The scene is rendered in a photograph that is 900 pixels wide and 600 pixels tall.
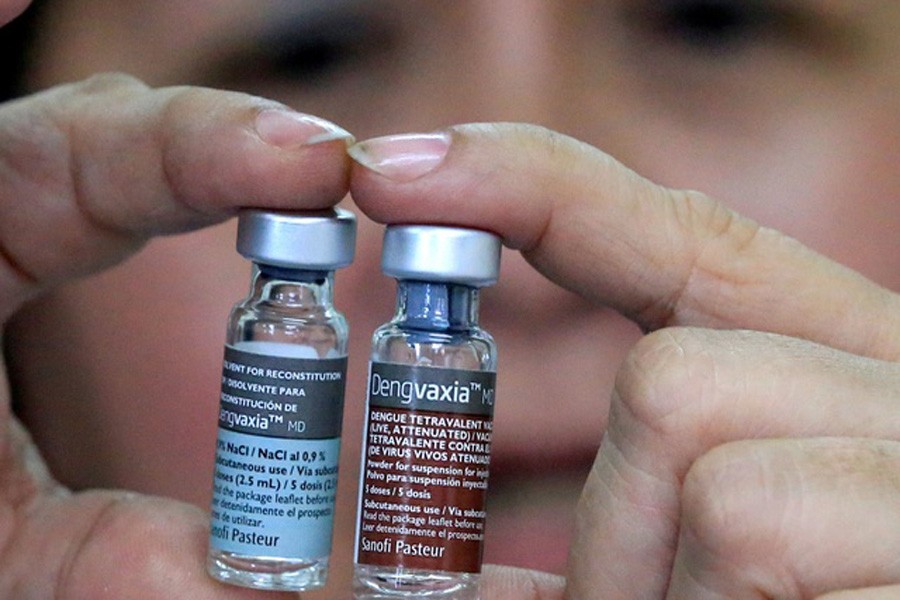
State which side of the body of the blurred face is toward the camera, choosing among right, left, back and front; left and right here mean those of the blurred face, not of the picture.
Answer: front
